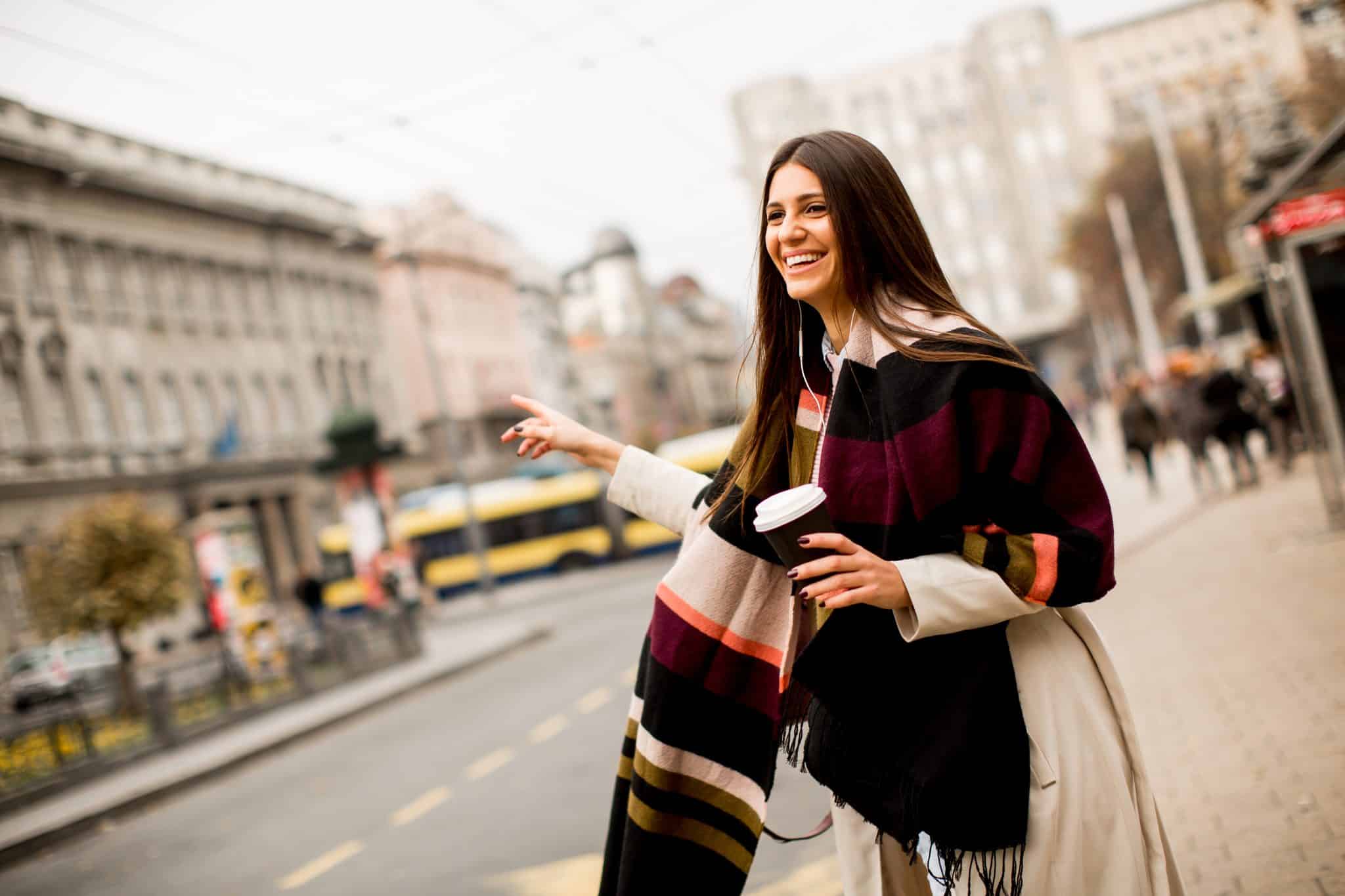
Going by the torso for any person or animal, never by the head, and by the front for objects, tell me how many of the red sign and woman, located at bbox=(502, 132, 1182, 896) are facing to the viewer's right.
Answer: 0

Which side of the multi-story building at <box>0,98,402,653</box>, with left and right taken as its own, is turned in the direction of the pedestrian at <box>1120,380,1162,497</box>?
front

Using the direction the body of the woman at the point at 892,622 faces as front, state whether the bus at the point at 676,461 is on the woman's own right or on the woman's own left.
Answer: on the woman's own right

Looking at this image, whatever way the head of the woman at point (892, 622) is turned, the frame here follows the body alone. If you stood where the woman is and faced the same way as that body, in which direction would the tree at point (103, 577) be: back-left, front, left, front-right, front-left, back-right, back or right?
right

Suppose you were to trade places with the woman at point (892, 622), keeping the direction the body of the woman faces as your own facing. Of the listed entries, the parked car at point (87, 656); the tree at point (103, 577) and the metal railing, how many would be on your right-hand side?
3

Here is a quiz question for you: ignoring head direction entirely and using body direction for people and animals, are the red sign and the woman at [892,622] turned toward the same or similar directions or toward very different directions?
same or similar directions

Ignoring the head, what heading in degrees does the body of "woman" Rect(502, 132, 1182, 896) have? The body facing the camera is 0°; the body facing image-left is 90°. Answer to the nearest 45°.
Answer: approximately 45°

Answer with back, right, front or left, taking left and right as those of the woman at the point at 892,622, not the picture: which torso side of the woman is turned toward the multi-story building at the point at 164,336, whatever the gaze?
right

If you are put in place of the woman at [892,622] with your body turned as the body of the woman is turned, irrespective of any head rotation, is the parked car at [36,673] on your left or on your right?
on your right

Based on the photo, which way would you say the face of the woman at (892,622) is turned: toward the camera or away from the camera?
toward the camera

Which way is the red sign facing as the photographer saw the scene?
facing the viewer and to the left of the viewer

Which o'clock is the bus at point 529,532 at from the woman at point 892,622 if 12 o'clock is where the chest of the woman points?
The bus is roughly at 4 o'clock from the woman.

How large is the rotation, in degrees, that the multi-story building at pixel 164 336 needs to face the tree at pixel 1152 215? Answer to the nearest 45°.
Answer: approximately 45° to its left

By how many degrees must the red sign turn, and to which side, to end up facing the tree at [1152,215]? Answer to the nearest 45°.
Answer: approximately 135° to its right

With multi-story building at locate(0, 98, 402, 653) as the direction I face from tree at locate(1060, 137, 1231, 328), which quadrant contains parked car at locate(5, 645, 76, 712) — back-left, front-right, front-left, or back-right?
front-left

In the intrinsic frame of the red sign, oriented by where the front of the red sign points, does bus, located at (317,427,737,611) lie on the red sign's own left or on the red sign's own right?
on the red sign's own right

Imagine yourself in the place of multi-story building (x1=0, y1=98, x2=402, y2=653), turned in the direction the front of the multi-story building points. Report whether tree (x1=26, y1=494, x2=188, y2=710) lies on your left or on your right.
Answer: on your right

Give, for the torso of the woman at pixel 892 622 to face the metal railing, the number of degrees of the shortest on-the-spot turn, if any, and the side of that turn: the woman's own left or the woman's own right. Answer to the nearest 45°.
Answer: approximately 90° to the woman's own right

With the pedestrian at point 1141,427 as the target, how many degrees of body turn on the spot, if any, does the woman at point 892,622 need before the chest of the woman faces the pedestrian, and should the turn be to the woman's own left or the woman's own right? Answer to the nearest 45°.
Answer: approximately 135° to the woman's own right

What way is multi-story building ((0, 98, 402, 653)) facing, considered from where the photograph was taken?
facing the viewer and to the right of the viewer

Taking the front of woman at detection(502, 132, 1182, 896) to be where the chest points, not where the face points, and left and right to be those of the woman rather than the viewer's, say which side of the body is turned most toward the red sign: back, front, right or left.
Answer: back
